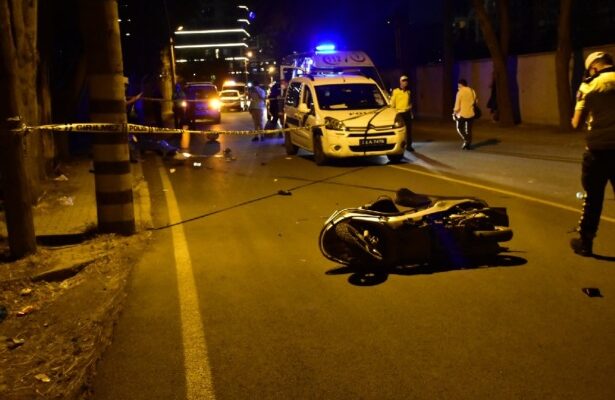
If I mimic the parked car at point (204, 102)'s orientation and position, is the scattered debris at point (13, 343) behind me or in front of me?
in front

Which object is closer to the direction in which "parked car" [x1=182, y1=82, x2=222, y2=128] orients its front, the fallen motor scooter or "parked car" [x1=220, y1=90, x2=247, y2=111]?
the fallen motor scooter

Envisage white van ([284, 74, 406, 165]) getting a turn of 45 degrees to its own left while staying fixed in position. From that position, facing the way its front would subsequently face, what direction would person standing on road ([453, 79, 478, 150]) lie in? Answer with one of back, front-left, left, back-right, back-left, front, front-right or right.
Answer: front-left

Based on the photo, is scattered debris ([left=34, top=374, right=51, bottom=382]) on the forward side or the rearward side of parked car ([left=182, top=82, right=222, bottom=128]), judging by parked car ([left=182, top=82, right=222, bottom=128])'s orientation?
on the forward side

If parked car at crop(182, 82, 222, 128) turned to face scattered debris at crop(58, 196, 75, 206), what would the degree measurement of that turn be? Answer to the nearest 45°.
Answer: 0° — it already faces it

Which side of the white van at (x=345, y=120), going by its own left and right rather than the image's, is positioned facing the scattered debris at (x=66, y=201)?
right

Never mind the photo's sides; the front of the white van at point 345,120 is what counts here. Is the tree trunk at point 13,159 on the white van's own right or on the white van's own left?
on the white van's own right

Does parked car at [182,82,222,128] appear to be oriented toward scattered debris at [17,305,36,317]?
yes

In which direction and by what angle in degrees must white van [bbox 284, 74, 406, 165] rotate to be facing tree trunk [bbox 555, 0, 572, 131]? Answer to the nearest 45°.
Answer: approximately 90° to its left

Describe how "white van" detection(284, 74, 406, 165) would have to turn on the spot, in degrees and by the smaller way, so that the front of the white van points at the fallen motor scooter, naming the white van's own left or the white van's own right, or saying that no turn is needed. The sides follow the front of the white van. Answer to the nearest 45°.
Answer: approximately 45° to the white van's own right

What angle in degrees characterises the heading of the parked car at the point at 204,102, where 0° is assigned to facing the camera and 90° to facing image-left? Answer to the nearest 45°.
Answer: approximately 0°

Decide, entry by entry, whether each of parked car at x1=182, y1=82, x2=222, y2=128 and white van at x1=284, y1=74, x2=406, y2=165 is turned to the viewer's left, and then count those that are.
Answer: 0
